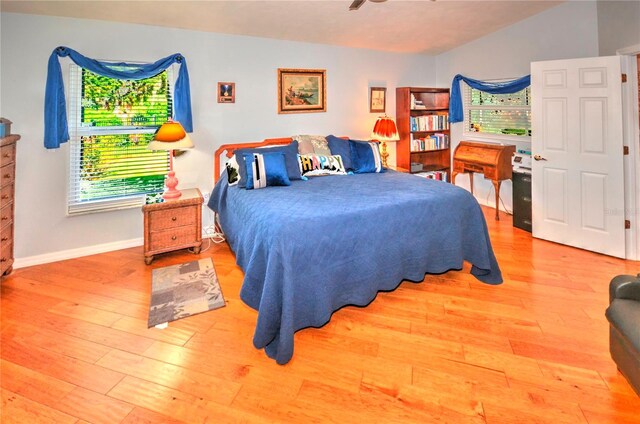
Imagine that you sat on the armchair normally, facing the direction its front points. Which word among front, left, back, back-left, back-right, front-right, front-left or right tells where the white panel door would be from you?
back-right

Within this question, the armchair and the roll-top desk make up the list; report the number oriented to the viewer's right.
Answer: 0

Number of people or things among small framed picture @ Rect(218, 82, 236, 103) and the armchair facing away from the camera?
0

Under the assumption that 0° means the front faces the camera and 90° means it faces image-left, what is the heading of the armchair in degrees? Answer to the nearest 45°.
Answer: approximately 45°

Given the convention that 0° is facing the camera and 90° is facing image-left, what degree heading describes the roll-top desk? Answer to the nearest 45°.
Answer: approximately 45°
